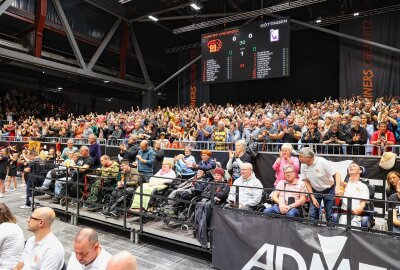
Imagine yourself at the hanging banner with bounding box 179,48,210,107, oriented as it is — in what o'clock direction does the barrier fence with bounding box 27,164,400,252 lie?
The barrier fence is roughly at 12 o'clock from the hanging banner.

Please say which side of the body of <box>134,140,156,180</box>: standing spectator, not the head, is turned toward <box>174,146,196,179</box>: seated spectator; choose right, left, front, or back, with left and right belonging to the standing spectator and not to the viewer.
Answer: left

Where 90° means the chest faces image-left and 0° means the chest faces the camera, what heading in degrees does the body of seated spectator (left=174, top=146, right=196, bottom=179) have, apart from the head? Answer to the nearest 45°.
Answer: approximately 45°

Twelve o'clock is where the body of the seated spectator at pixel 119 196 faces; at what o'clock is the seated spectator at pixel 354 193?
the seated spectator at pixel 354 193 is roughly at 9 o'clock from the seated spectator at pixel 119 196.

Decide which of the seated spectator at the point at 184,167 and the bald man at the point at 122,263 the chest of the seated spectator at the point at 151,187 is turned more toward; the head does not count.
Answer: the bald man

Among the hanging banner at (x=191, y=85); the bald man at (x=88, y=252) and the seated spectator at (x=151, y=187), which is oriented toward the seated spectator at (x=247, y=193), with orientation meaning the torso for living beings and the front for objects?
the hanging banner

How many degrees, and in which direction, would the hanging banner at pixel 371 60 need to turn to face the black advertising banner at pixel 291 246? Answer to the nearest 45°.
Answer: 0° — it already faces it

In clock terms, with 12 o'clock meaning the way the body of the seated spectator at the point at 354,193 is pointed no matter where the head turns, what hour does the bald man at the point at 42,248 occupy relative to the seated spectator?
The bald man is roughly at 12 o'clock from the seated spectator.

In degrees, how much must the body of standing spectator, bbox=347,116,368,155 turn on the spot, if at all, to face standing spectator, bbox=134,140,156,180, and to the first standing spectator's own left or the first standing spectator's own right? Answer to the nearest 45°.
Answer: approximately 45° to the first standing spectator's own right

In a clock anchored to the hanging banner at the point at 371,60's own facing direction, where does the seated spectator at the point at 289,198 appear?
The seated spectator is roughly at 12 o'clock from the hanging banner.

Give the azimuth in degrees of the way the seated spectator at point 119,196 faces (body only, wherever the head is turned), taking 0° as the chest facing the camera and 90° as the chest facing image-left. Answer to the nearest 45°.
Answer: approximately 45°

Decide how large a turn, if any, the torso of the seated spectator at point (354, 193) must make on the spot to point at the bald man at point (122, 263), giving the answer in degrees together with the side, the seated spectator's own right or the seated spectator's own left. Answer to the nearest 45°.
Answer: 0° — they already face them

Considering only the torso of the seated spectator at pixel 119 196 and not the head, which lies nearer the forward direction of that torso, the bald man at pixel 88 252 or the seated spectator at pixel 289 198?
the bald man

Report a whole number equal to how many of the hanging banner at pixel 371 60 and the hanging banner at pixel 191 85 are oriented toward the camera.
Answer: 2

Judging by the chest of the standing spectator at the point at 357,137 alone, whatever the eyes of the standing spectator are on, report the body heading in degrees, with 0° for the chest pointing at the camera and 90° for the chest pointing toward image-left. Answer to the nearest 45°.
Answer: approximately 45°

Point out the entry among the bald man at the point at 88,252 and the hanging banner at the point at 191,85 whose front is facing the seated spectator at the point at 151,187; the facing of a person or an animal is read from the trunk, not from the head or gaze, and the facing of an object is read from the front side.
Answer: the hanging banner
